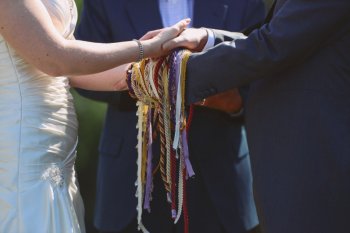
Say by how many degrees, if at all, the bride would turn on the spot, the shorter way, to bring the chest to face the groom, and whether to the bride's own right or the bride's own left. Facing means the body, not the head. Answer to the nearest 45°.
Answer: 0° — they already face them

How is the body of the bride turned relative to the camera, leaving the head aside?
to the viewer's right
